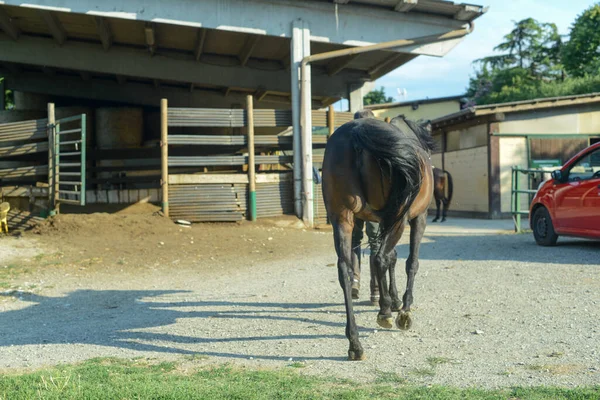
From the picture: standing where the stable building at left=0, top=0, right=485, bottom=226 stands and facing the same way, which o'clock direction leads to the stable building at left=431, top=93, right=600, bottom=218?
the stable building at left=431, top=93, right=600, bottom=218 is roughly at 8 o'clock from the stable building at left=0, top=0, right=485, bottom=226.

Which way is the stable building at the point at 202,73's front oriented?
toward the camera

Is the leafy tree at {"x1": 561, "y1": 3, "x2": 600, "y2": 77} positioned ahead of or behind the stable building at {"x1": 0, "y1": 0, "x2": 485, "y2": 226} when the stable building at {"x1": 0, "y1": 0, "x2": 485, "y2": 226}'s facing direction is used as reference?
behind

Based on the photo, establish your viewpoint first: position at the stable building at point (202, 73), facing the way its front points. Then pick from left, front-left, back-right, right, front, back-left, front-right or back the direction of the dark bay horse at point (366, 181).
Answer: front

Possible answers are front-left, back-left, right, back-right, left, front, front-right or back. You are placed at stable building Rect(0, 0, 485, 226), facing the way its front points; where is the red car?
front-left
